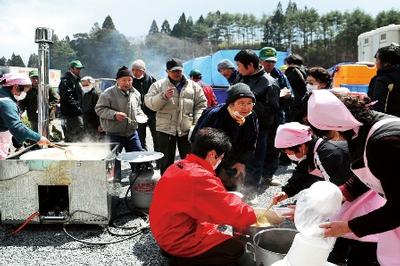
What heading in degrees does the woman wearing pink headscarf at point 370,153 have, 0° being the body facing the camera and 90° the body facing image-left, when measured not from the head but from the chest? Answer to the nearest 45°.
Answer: approximately 90°

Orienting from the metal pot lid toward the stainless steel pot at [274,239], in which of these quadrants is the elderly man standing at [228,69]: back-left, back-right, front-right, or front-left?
back-left

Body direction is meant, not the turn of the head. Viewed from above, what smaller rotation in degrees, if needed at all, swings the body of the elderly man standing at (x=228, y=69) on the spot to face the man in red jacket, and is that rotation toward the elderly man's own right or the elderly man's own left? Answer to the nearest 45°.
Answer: approximately 45° to the elderly man's own left

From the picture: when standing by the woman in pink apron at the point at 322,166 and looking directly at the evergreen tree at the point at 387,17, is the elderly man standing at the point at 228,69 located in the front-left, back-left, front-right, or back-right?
front-left

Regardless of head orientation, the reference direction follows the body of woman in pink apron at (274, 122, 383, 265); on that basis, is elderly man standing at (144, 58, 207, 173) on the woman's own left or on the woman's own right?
on the woman's own right

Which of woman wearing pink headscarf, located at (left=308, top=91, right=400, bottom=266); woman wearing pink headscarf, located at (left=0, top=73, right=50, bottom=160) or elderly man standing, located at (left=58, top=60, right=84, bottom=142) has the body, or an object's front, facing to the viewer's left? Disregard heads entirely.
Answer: woman wearing pink headscarf, located at (left=308, top=91, right=400, bottom=266)

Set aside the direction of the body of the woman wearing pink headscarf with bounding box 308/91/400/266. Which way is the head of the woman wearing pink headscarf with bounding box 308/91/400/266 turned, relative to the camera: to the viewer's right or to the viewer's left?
to the viewer's left

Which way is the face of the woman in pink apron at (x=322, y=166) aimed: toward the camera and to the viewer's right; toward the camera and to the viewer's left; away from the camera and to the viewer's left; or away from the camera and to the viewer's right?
toward the camera and to the viewer's left

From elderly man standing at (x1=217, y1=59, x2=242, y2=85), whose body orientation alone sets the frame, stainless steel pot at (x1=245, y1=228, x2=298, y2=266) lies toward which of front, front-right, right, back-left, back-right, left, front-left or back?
front-left

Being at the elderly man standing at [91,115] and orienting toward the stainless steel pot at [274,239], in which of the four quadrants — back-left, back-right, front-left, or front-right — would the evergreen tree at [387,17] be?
back-left

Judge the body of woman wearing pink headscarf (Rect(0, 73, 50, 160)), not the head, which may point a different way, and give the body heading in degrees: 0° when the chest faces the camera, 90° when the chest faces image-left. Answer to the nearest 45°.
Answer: approximately 270°
